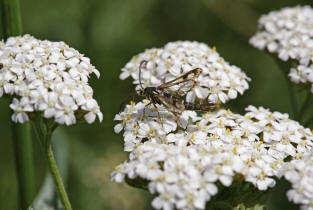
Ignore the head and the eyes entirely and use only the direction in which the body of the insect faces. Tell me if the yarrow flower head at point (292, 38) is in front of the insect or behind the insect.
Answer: behind

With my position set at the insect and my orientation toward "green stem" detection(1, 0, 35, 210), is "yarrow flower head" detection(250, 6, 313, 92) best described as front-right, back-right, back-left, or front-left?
back-right

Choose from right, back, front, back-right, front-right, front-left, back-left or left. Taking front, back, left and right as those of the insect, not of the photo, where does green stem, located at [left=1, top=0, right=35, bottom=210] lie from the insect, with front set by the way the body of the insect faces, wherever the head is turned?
front

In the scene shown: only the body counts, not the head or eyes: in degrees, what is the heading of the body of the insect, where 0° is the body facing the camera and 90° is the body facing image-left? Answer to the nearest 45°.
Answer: approximately 90°

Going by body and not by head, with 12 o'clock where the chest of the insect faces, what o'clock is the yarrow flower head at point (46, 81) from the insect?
The yarrow flower head is roughly at 11 o'clock from the insect.
